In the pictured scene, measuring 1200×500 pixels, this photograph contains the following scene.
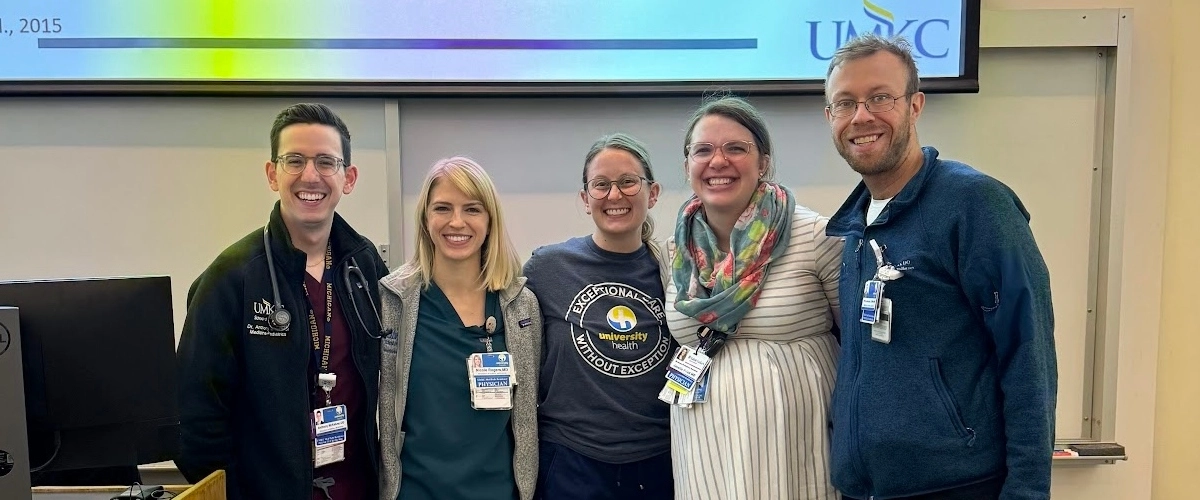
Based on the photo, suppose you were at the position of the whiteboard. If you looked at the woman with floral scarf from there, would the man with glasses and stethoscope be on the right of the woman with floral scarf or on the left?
right

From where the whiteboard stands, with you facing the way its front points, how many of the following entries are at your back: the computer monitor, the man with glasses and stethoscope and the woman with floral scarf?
0

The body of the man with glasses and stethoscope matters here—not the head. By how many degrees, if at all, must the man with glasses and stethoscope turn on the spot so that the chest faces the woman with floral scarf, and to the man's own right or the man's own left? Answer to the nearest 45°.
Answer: approximately 45° to the man's own left

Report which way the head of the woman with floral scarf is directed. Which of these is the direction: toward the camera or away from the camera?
toward the camera

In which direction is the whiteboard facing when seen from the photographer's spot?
facing the viewer

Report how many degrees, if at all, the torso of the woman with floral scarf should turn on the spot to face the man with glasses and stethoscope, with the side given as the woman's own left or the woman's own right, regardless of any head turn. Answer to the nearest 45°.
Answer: approximately 45° to the woman's own right

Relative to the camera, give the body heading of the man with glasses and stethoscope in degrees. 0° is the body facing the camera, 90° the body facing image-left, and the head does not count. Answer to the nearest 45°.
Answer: approximately 315°

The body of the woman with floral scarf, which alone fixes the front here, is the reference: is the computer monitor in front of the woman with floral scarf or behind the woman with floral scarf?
in front

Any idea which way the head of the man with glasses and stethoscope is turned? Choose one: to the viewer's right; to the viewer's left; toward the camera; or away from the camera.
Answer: toward the camera
